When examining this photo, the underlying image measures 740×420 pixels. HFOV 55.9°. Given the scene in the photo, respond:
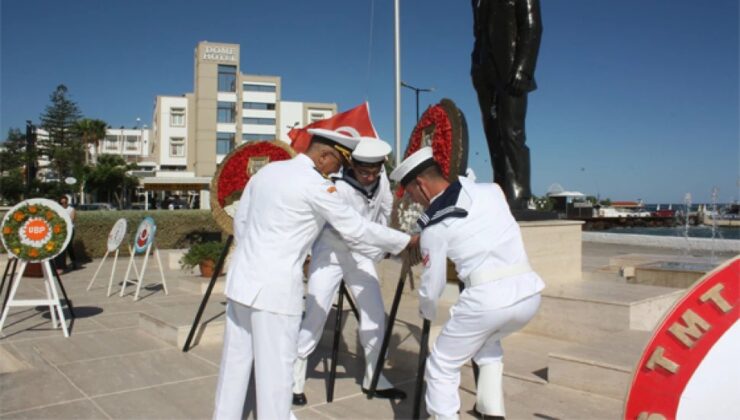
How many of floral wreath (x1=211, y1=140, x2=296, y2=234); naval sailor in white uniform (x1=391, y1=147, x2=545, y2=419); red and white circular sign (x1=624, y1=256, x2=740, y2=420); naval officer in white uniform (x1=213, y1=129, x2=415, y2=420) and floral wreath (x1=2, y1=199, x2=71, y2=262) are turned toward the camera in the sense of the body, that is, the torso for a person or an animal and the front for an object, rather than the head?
3

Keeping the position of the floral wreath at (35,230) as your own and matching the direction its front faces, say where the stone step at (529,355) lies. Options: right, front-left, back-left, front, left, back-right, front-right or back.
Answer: front-left

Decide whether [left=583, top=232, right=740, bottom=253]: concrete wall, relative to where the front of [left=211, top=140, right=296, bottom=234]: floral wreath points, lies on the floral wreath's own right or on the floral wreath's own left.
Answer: on the floral wreath's own left

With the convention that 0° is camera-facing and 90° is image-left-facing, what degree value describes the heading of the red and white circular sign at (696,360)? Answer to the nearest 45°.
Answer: approximately 0°

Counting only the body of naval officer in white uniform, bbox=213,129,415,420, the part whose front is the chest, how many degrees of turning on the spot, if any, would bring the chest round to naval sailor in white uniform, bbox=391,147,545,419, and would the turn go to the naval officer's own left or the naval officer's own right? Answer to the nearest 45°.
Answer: approximately 45° to the naval officer's own right

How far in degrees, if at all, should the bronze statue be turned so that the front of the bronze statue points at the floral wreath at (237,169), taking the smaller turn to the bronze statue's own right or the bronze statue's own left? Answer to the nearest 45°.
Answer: approximately 45° to the bronze statue's own right

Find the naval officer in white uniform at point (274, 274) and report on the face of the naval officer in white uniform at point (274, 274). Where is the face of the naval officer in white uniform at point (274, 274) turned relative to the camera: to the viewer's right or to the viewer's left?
to the viewer's right
